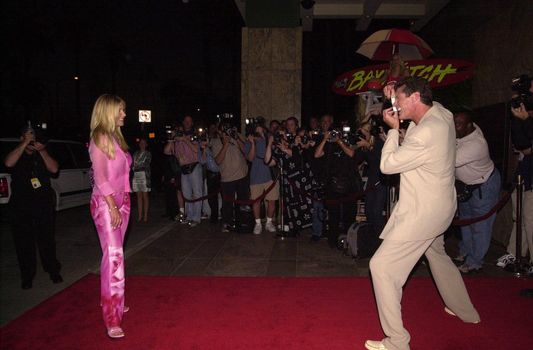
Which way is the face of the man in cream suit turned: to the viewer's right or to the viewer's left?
to the viewer's left

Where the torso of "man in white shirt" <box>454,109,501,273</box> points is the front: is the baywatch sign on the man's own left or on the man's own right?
on the man's own right

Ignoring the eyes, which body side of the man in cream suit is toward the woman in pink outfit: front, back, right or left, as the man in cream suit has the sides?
front

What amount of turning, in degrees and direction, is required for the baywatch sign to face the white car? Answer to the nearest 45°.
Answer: approximately 90° to its right

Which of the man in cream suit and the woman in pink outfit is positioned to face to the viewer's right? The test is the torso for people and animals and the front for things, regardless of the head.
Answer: the woman in pink outfit

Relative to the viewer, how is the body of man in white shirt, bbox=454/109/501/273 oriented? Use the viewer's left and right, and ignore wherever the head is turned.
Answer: facing to the left of the viewer

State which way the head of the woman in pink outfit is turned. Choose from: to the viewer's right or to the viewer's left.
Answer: to the viewer's right

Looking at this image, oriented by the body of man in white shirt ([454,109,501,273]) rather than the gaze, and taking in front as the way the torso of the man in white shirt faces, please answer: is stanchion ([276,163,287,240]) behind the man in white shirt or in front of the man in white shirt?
in front

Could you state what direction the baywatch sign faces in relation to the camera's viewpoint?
facing the viewer

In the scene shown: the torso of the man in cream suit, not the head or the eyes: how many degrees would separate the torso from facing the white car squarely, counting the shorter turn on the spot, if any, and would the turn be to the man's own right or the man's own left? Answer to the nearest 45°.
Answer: approximately 45° to the man's own right

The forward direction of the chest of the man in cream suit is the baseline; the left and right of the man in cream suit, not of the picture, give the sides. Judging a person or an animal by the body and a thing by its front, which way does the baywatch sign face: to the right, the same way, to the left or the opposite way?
to the left

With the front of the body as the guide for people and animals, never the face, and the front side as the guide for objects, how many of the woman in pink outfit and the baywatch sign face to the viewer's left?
0
